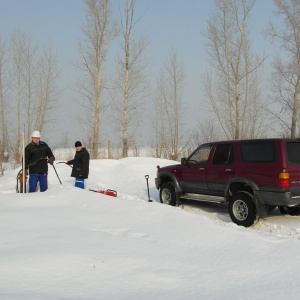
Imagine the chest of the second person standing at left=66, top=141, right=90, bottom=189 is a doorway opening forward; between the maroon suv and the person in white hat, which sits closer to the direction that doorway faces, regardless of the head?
the person in white hat

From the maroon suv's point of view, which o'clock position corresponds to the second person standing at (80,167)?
The second person standing is roughly at 11 o'clock from the maroon suv.

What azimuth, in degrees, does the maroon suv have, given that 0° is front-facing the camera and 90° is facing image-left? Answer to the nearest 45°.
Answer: approximately 135°

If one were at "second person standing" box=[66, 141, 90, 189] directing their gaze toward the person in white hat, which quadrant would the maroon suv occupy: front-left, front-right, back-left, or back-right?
back-left

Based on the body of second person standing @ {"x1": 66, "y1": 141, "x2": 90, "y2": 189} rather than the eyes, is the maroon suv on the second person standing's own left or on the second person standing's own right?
on the second person standing's own left

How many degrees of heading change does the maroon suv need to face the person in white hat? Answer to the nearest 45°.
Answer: approximately 45° to its left
